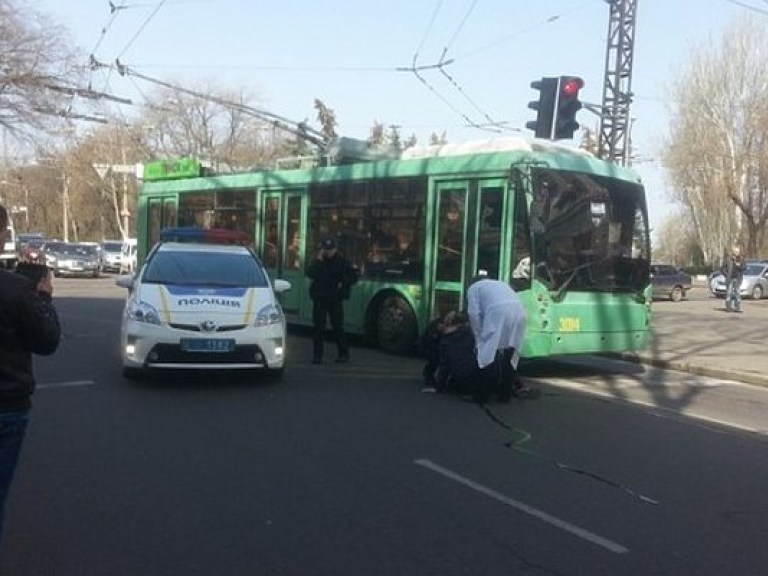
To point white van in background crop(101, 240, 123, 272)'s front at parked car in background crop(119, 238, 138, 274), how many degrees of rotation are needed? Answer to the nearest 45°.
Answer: approximately 45° to its left

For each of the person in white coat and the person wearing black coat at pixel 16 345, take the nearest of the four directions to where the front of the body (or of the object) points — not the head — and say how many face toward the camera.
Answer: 0

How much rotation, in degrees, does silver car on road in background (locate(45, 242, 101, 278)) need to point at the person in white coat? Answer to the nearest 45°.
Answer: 0° — it already faces them

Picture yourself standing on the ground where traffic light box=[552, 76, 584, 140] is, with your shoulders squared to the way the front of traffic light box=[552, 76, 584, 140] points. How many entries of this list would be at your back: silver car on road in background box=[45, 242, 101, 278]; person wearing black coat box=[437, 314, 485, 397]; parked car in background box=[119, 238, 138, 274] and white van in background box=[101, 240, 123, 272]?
3

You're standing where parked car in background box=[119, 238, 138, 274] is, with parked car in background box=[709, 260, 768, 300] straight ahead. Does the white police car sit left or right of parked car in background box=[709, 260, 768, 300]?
right

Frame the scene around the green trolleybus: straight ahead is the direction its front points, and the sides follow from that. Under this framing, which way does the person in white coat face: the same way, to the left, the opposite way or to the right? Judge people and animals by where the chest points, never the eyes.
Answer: the opposite way

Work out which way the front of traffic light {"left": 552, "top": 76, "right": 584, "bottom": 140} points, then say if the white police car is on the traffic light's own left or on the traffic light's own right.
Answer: on the traffic light's own right

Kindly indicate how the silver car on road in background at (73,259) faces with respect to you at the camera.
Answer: facing the viewer

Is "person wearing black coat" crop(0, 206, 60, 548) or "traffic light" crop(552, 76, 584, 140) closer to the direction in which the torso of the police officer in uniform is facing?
the person wearing black coat

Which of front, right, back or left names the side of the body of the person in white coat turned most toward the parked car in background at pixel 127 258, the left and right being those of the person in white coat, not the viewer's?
front

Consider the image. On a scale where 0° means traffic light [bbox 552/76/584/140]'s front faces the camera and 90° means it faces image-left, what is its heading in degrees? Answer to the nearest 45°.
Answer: approximately 315°

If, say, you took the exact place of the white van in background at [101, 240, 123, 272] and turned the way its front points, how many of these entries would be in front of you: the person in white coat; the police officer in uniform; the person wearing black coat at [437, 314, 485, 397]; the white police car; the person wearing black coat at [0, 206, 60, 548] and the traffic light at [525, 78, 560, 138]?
6

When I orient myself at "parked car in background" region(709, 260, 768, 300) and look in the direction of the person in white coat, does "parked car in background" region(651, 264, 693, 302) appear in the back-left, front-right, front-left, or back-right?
front-right

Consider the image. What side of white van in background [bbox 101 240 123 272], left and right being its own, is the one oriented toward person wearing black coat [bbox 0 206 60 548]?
front

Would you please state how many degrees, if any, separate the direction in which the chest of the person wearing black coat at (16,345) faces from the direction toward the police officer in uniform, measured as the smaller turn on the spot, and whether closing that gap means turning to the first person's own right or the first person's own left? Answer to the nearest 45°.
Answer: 0° — they already face them

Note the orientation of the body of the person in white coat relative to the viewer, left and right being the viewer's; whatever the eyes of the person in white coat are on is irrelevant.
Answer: facing away from the viewer and to the left of the viewer

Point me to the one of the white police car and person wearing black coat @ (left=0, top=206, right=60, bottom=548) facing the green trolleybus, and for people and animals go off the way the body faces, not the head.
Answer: the person wearing black coat

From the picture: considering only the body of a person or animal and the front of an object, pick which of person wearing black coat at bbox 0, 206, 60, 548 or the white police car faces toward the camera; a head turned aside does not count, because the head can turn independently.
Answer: the white police car

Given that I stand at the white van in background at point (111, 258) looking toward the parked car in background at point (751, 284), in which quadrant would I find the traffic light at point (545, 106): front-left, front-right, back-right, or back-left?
front-right
